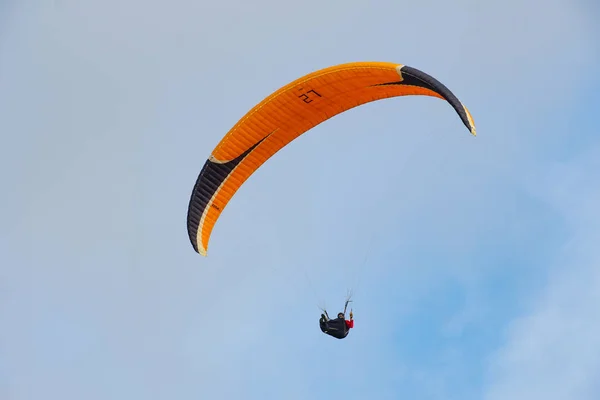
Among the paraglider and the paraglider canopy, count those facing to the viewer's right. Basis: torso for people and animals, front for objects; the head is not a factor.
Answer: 0

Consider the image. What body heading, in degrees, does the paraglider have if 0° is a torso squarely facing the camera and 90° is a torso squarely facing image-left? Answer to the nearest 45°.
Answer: approximately 45°

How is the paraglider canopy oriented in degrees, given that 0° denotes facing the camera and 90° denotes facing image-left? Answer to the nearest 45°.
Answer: approximately 45°
